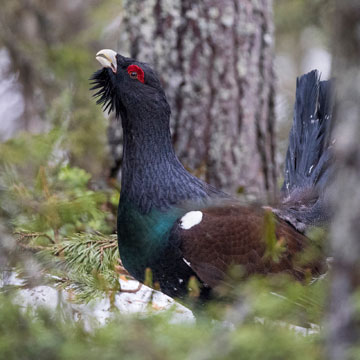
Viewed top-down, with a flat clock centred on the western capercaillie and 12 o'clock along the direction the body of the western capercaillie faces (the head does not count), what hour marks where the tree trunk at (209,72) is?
The tree trunk is roughly at 3 o'clock from the western capercaillie.

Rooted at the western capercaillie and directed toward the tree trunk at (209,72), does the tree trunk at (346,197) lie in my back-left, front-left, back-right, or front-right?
back-right

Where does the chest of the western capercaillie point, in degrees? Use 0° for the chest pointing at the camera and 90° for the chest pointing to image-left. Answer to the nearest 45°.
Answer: approximately 90°

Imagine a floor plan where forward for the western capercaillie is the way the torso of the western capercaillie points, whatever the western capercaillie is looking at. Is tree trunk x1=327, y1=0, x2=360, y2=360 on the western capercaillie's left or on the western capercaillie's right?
on the western capercaillie's left
